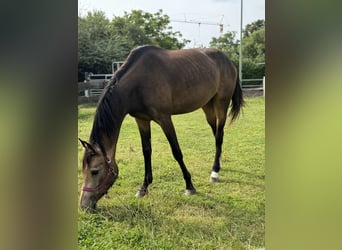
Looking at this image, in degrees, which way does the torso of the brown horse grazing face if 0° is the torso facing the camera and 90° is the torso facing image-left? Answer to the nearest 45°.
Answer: approximately 45°
